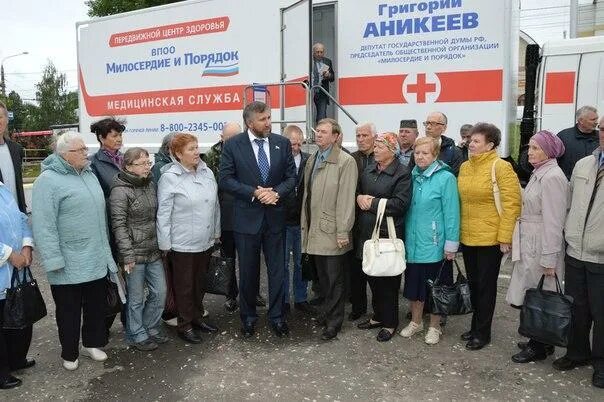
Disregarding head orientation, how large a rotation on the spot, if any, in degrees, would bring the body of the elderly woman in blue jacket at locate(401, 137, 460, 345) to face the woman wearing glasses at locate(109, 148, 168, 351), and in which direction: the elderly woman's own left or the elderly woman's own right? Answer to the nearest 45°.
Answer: approximately 45° to the elderly woman's own right

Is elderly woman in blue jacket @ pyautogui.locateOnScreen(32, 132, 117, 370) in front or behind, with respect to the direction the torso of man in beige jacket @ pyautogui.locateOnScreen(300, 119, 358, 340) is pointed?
in front

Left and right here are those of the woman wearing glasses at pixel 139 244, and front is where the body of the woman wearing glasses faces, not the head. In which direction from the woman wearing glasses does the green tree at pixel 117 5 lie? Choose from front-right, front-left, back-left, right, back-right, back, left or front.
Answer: back-left

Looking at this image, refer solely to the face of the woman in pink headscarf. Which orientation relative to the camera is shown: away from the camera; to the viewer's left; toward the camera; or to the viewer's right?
to the viewer's left

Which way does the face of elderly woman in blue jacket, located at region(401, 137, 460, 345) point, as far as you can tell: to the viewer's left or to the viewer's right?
to the viewer's left

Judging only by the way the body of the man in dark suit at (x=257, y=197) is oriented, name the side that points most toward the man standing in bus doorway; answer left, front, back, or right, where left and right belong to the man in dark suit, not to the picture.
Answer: back

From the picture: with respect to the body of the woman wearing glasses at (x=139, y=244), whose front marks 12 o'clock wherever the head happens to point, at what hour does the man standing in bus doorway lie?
The man standing in bus doorway is roughly at 9 o'clock from the woman wearing glasses.

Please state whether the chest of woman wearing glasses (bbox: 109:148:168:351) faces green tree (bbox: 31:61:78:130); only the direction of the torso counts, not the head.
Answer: no

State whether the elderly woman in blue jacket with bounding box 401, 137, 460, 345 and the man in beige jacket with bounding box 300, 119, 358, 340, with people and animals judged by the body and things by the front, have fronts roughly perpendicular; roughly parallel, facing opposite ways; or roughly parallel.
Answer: roughly parallel

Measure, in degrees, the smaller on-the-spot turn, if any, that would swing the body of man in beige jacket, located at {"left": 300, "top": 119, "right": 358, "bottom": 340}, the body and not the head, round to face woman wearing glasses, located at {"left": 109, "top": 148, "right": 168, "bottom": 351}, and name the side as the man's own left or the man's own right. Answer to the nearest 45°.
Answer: approximately 45° to the man's own right

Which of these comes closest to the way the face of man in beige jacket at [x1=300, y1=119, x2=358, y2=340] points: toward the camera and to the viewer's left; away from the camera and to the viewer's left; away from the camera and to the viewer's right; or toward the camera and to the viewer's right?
toward the camera and to the viewer's left

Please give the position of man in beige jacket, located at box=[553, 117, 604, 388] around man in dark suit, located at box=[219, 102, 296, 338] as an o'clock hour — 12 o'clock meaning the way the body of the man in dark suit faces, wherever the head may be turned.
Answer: The man in beige jacket is roughly at 10 o'clock from the man in dark suit.

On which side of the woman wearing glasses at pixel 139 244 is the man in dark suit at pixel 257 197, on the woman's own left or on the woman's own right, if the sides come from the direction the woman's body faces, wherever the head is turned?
on the woman's own left

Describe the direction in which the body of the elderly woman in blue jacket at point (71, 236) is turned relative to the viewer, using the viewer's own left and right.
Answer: facing the viewer and to the right of the viewer

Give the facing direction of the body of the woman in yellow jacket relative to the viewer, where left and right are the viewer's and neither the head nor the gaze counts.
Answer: facing the viewer and to the left of the viewer

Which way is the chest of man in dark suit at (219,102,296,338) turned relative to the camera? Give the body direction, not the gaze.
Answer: toward the camera

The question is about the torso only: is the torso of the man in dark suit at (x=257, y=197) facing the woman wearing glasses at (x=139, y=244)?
no
